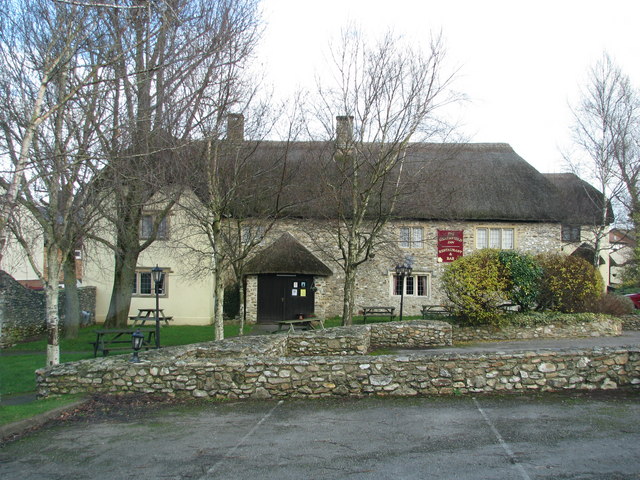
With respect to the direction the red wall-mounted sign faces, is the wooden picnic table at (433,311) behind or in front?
in front

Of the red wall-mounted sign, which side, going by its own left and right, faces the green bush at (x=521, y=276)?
front

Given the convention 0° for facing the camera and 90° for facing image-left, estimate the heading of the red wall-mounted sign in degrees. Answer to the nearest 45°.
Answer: approximately 0°

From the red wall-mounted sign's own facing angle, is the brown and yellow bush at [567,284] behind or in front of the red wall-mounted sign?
in front

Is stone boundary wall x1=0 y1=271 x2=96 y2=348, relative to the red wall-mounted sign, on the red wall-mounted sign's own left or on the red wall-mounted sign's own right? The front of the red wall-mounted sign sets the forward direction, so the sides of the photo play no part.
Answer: on the red wall-mounted sign's own right

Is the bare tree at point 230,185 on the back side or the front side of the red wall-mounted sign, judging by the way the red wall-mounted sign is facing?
on the front side
